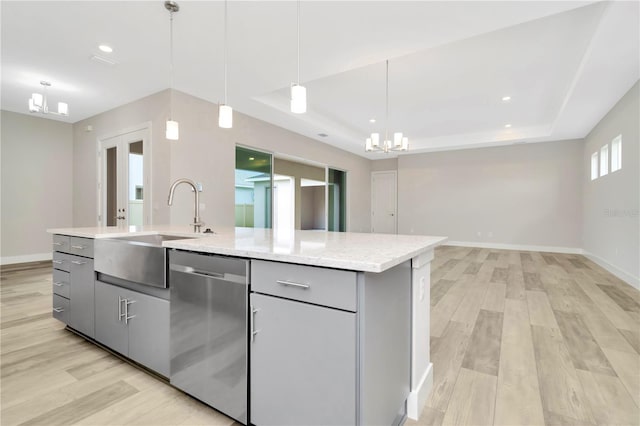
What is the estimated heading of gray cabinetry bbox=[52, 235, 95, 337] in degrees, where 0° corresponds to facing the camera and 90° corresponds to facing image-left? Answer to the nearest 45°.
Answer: approximately 45°

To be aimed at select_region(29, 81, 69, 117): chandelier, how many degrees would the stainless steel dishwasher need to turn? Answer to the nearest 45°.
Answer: approximately 90° to its right

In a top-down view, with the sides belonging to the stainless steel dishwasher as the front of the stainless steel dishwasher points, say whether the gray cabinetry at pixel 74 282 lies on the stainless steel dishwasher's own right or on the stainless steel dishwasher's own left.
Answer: on the stainless steel dishwasher's own right

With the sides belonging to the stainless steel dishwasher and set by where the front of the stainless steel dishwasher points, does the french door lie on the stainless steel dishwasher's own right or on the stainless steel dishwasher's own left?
on the stainless steel dishwasher's own right

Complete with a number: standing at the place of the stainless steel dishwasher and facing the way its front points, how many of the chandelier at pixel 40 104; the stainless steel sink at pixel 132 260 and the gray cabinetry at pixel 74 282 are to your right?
3

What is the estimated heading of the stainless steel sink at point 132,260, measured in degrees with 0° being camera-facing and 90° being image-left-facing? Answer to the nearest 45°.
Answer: approximately 45°

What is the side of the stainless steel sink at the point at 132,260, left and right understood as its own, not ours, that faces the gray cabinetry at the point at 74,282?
right
